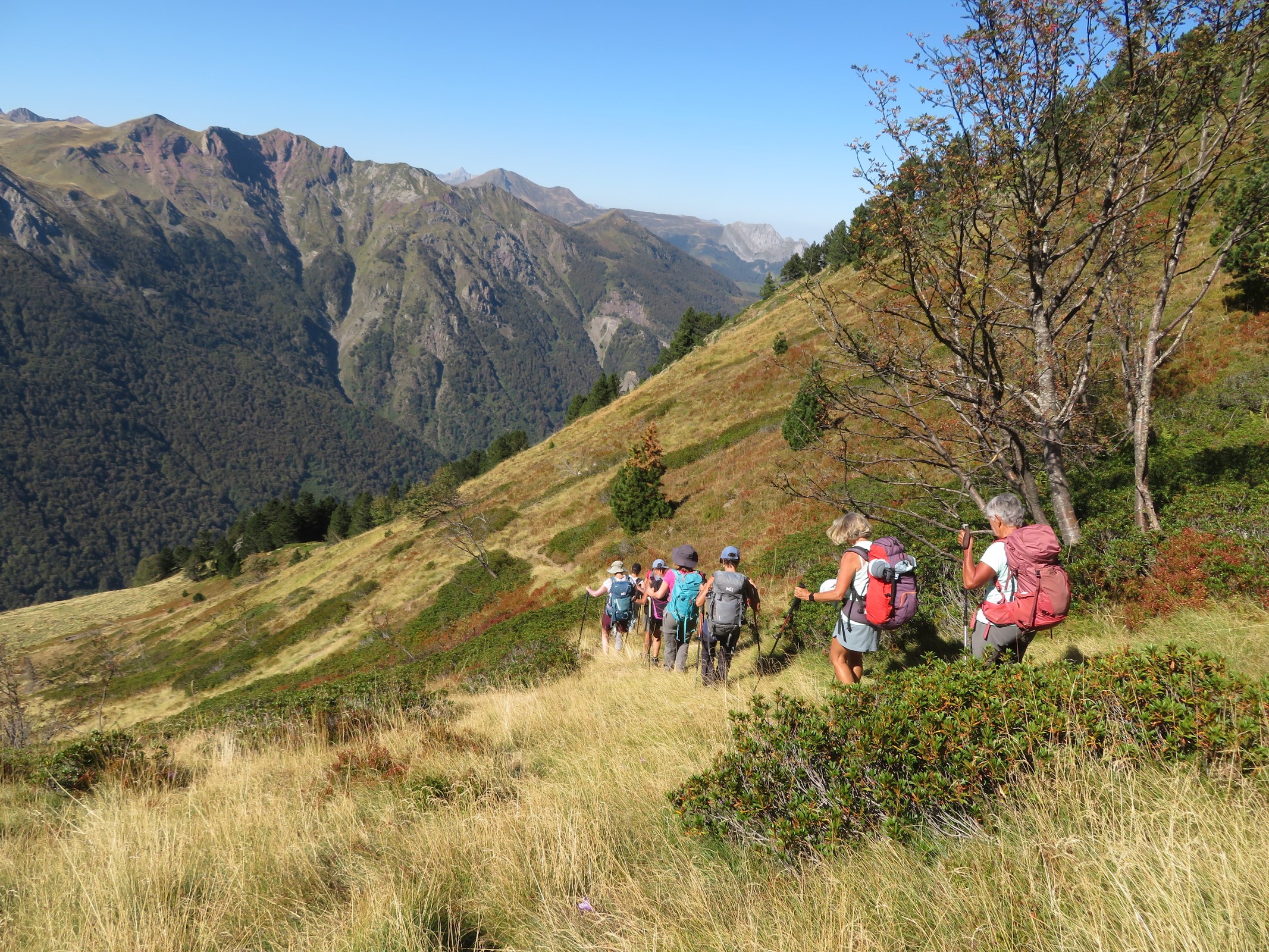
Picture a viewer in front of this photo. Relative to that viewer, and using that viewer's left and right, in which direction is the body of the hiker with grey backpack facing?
facing away from the viewer

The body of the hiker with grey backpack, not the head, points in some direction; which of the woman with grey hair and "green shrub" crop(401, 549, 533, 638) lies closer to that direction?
the green shrub

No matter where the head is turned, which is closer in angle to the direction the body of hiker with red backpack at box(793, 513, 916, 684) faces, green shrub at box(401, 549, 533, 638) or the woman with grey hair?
the green shrub

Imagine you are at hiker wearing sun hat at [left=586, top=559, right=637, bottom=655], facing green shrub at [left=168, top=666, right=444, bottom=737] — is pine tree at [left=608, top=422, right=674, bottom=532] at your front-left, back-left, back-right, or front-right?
back-right

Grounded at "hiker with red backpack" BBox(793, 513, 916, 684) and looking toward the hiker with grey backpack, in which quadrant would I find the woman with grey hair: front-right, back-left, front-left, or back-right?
back-right

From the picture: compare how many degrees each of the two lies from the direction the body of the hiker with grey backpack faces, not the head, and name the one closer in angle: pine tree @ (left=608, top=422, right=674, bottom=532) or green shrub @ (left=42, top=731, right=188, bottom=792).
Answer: the pine tree

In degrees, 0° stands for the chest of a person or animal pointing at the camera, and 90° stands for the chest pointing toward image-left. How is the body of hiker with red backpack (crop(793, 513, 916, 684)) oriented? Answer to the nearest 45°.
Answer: approximately 90°

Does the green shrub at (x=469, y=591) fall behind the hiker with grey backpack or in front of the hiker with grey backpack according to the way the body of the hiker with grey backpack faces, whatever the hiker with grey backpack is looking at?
in front

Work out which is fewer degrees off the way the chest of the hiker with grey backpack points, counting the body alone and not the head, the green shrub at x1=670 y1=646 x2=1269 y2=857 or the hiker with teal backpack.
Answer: the hiker with teal backpack
